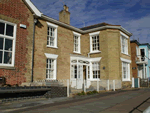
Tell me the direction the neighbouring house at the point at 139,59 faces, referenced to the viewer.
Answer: facing the viewer and to the right of the viewer

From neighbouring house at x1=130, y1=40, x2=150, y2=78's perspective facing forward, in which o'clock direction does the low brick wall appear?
The low brick wall is roughly at 2 o'clock from the neighbouring house.

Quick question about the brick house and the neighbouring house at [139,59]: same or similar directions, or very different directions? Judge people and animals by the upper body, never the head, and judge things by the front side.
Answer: same or similar directions

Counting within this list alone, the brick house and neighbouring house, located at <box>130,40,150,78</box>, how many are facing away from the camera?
0

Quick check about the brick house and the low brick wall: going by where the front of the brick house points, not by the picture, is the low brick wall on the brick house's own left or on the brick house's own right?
on the brick house's own right

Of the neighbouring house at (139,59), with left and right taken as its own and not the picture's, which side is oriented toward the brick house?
right

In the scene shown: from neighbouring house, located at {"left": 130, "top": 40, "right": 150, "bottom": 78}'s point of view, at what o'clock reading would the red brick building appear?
The red brick building is roughly at 2 o'clock from the neighbouring house.
